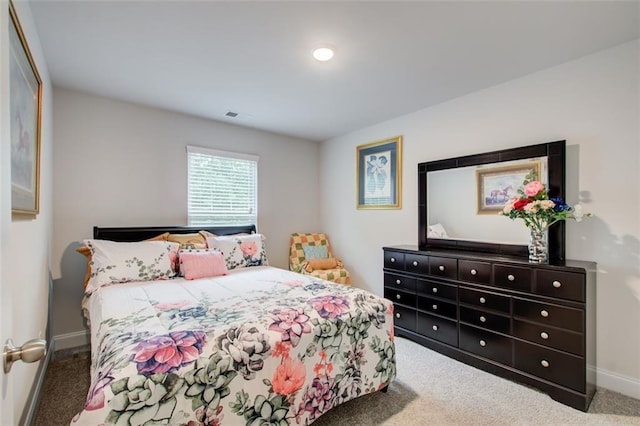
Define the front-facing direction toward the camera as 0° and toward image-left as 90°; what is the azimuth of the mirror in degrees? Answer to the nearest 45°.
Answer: approximately 45°

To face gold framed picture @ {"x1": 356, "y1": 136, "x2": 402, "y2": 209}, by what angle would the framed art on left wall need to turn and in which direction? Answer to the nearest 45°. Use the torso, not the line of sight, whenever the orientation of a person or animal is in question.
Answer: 0° — it already faces it

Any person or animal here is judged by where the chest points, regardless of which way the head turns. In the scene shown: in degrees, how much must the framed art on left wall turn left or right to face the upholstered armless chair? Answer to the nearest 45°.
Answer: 0° — it already faces it

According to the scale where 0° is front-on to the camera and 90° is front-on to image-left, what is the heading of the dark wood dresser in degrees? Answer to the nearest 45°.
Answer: approximately 45°

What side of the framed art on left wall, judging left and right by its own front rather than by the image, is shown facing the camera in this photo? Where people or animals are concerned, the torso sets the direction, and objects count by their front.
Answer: right

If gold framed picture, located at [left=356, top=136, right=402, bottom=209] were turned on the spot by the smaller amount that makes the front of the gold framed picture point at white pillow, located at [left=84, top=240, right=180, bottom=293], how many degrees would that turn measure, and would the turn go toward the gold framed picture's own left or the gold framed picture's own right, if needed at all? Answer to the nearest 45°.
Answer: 0° — it already faces it

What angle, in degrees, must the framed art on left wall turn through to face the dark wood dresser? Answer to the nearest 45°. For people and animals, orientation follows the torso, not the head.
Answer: approximately 45° to its right

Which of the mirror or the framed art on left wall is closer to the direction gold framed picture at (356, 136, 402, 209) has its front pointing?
the framed art on left wall

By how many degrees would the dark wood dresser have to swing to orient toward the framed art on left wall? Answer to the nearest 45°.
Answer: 0° — it already faces it
